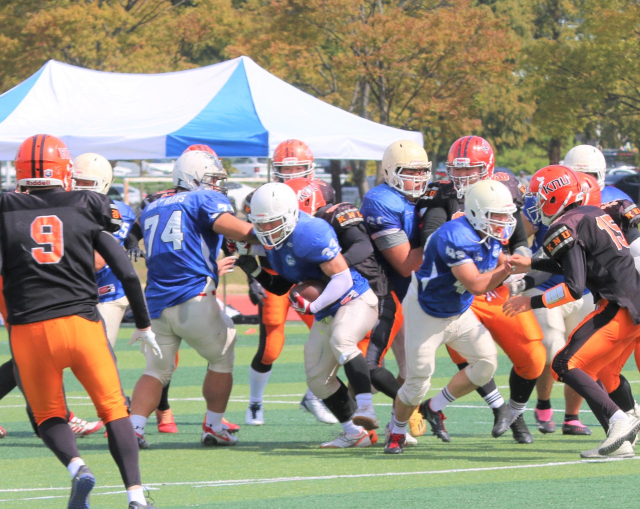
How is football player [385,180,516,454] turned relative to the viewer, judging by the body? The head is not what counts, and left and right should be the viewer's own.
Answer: facing the viewer and to the right of the viewer

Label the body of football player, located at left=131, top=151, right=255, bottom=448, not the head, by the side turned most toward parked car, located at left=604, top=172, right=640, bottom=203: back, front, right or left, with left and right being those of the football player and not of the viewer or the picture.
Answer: front

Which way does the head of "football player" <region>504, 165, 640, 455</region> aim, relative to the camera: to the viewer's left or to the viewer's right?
to the viewer's left

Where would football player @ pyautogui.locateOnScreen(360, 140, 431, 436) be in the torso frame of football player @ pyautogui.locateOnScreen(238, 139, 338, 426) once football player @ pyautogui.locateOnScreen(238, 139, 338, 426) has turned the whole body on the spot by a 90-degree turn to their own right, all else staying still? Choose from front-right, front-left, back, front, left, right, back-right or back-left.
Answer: back-left

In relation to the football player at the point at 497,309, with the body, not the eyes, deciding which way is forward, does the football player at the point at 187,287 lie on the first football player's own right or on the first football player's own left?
on the first football player's own right

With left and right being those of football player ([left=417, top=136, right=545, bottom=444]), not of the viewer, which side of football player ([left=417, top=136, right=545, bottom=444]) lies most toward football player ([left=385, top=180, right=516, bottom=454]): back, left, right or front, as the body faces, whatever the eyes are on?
front

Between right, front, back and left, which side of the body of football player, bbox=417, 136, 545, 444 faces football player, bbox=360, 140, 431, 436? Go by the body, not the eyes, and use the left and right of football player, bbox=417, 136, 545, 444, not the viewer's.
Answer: right

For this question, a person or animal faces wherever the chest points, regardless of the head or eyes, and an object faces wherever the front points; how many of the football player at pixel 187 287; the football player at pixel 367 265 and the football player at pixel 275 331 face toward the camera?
1

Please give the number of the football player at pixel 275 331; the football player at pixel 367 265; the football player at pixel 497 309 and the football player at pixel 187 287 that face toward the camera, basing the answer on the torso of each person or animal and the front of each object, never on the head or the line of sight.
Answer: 2
